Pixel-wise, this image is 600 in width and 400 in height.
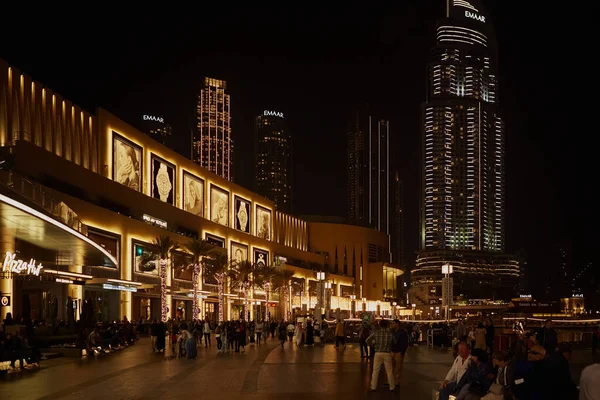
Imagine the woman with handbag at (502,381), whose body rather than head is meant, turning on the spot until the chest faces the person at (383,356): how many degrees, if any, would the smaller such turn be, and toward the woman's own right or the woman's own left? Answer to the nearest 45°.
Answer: approximately 90° to the woman's own right
